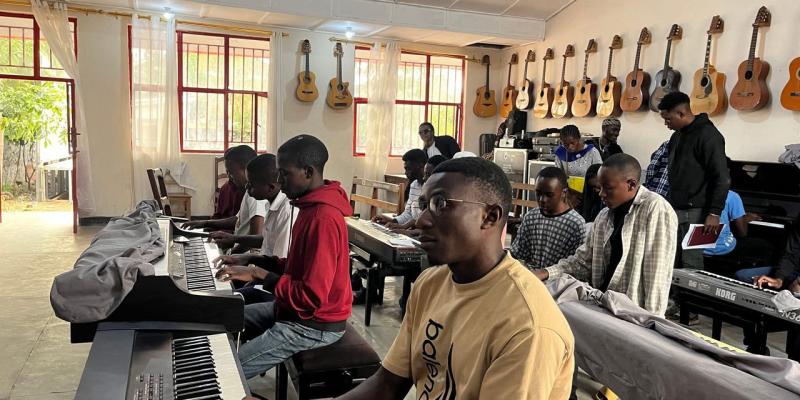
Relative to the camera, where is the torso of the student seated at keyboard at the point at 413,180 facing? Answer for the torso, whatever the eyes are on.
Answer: to the viewer's left

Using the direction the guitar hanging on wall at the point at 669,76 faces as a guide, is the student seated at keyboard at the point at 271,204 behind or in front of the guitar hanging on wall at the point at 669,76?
in front

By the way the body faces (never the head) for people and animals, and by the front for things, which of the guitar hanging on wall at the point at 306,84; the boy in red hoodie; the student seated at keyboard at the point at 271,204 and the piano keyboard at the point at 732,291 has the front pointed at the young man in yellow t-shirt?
the guitar hanging on wall

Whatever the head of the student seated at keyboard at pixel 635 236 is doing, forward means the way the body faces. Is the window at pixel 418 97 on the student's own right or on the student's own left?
on the student's own right

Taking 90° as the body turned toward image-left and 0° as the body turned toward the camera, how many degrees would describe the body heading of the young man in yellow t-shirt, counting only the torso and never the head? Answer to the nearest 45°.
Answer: approximately 45°

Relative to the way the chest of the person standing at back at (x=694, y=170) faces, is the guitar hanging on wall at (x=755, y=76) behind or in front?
behind

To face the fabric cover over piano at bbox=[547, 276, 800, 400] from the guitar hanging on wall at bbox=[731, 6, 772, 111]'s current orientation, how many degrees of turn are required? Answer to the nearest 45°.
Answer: approximately 45° to its left

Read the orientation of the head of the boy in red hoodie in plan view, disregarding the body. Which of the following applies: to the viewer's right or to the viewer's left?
to the viewer's left

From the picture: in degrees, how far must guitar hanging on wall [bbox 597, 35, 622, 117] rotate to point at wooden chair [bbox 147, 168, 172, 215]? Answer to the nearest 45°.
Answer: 0° — it already faces it

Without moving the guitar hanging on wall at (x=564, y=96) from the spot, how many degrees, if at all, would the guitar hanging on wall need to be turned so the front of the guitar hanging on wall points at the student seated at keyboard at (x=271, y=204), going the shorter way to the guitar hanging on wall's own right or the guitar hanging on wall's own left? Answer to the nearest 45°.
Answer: approximately 45° to the guitar hanging on wall's own left

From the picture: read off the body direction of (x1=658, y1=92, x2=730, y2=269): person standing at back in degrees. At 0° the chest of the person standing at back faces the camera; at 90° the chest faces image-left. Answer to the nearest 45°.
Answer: approximately 45°

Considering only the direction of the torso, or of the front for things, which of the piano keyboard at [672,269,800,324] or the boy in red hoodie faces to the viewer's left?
the boy in red hoodie

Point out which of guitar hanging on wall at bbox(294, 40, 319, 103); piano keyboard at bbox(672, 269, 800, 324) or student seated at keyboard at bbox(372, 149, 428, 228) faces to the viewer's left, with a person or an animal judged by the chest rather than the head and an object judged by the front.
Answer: the student seated at keyboard
